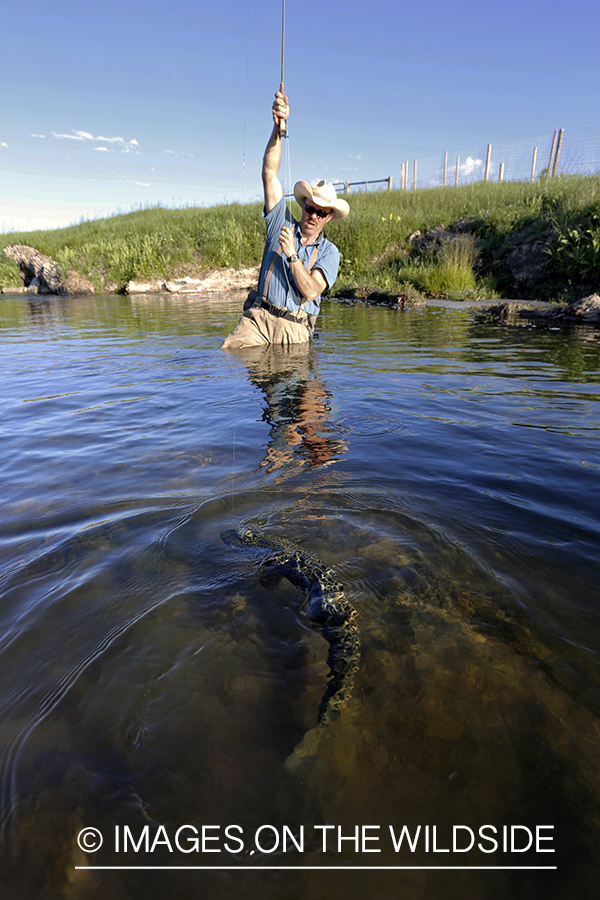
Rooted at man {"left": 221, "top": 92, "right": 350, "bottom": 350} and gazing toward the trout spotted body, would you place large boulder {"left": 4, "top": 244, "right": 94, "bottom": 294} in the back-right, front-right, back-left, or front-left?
back-right

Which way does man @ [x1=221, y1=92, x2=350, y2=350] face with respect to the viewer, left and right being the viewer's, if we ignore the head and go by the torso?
facing the viewer

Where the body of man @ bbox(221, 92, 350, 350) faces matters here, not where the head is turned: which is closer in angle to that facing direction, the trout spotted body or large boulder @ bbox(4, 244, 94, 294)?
the trout spotted body

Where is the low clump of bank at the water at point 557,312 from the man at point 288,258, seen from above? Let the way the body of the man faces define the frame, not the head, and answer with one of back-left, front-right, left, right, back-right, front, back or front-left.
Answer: back-left

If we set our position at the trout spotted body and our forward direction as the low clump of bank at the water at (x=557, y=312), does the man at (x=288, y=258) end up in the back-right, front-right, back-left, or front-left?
front-left

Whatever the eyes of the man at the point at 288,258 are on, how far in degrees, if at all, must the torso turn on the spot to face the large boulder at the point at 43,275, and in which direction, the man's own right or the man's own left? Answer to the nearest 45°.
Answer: approximately 135° to the man's own right

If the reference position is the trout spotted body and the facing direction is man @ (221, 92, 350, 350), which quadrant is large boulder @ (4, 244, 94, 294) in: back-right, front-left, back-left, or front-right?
front-left

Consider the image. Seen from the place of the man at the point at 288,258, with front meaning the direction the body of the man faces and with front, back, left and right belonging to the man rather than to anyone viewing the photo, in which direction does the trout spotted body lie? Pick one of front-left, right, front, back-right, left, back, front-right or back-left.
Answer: front

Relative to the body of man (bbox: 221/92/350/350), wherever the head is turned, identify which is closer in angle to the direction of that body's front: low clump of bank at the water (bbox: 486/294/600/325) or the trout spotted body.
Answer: the trout spotted body

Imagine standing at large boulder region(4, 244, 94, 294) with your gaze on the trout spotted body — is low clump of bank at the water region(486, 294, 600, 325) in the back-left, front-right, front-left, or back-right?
front-left

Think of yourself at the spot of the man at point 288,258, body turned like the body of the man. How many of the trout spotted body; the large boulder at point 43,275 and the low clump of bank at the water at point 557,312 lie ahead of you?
1

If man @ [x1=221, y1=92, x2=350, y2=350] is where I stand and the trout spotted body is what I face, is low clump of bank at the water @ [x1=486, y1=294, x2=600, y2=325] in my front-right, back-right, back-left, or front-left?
back-left
